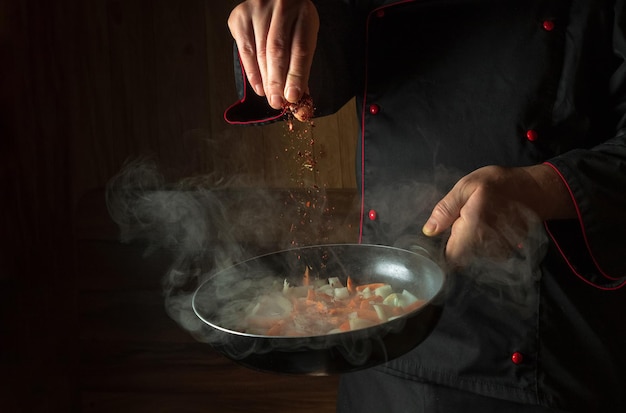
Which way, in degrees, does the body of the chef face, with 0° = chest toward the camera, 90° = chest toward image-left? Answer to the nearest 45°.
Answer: approximately 45°
